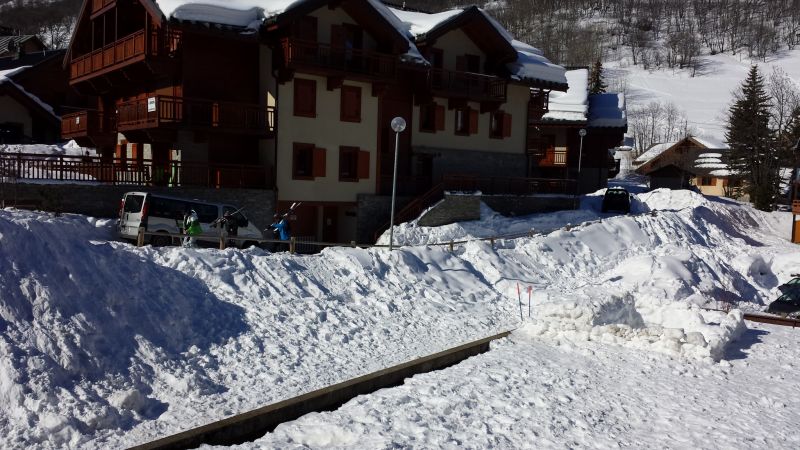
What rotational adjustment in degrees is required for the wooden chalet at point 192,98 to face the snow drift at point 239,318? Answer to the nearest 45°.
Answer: approximately 45° to its left

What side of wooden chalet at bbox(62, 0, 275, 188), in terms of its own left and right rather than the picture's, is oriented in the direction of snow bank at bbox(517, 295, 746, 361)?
left

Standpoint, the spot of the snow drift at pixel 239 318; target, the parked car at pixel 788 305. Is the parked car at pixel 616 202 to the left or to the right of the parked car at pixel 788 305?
left

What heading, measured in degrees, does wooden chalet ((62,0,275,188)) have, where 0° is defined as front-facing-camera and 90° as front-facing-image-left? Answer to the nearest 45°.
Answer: approximately 45°

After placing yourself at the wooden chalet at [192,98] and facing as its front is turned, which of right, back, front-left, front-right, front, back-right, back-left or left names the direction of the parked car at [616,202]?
back-left

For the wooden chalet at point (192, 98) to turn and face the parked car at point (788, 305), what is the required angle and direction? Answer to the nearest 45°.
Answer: approximately 90° to its left

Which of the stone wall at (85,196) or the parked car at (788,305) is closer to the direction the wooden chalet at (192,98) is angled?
the stone wall
